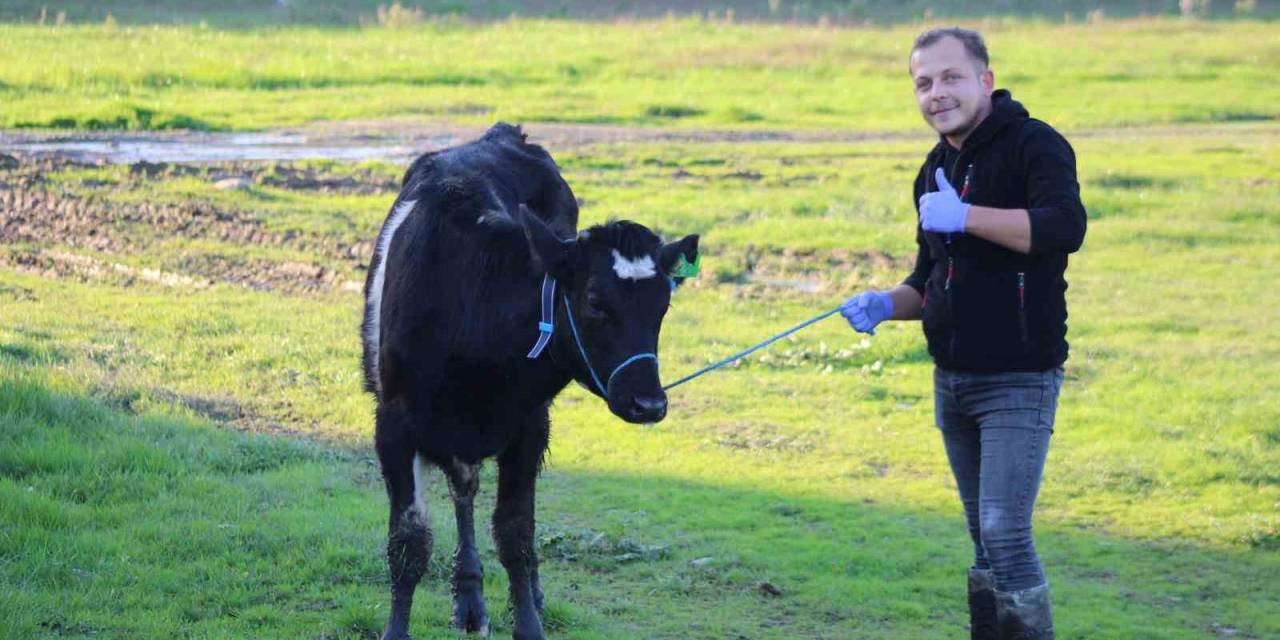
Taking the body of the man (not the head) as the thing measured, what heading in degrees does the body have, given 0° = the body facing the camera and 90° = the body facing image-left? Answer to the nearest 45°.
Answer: approximately 45°
